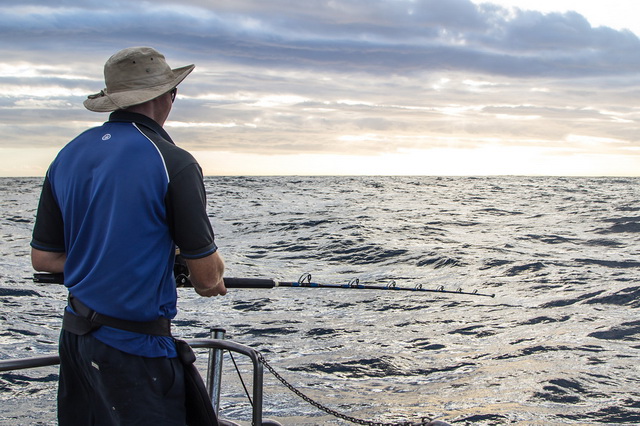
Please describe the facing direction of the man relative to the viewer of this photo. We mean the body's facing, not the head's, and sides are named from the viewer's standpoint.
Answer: facing away from the viewer and to the right of the viewer

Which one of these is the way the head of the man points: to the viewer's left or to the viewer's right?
to the viewer's right
